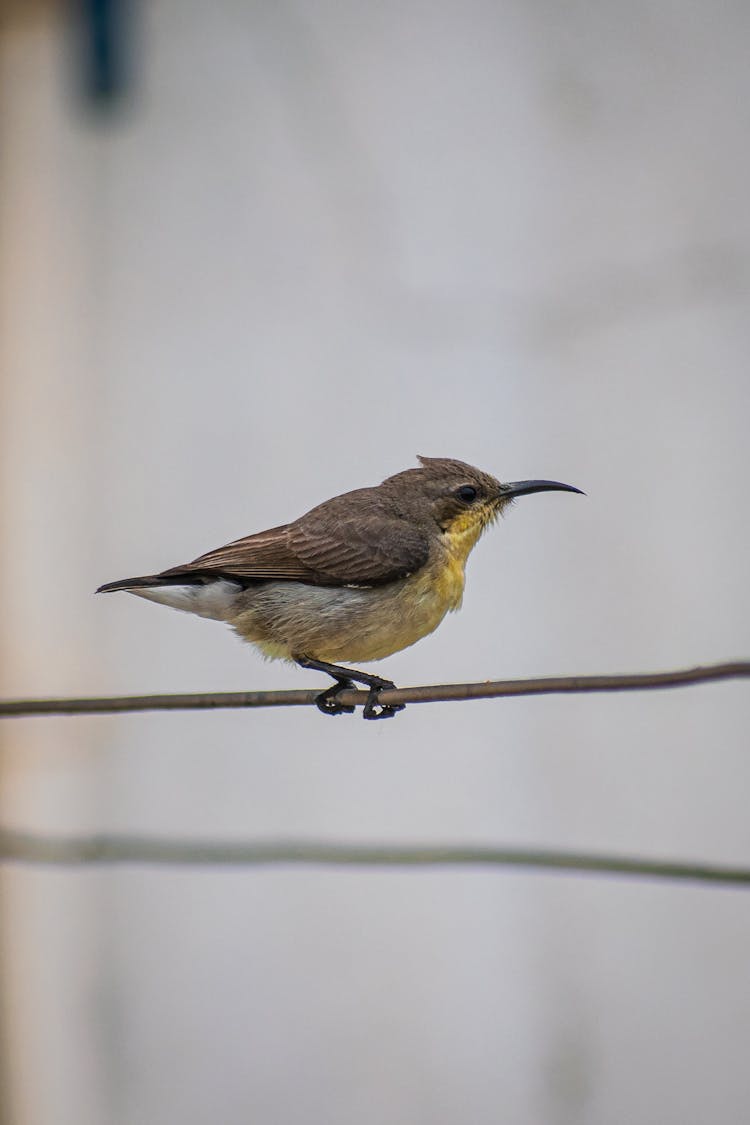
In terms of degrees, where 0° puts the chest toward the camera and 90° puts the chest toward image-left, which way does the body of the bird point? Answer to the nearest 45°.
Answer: approximately 270°
